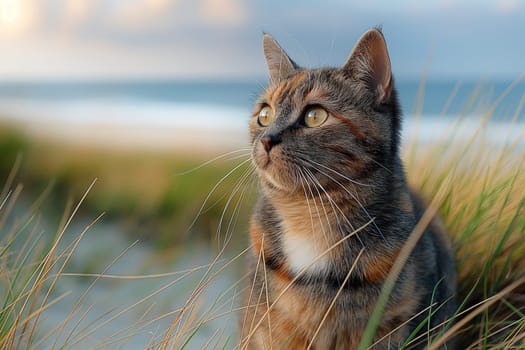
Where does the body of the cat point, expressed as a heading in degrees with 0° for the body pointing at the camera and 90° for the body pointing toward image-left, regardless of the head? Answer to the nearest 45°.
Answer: approximately 45°
